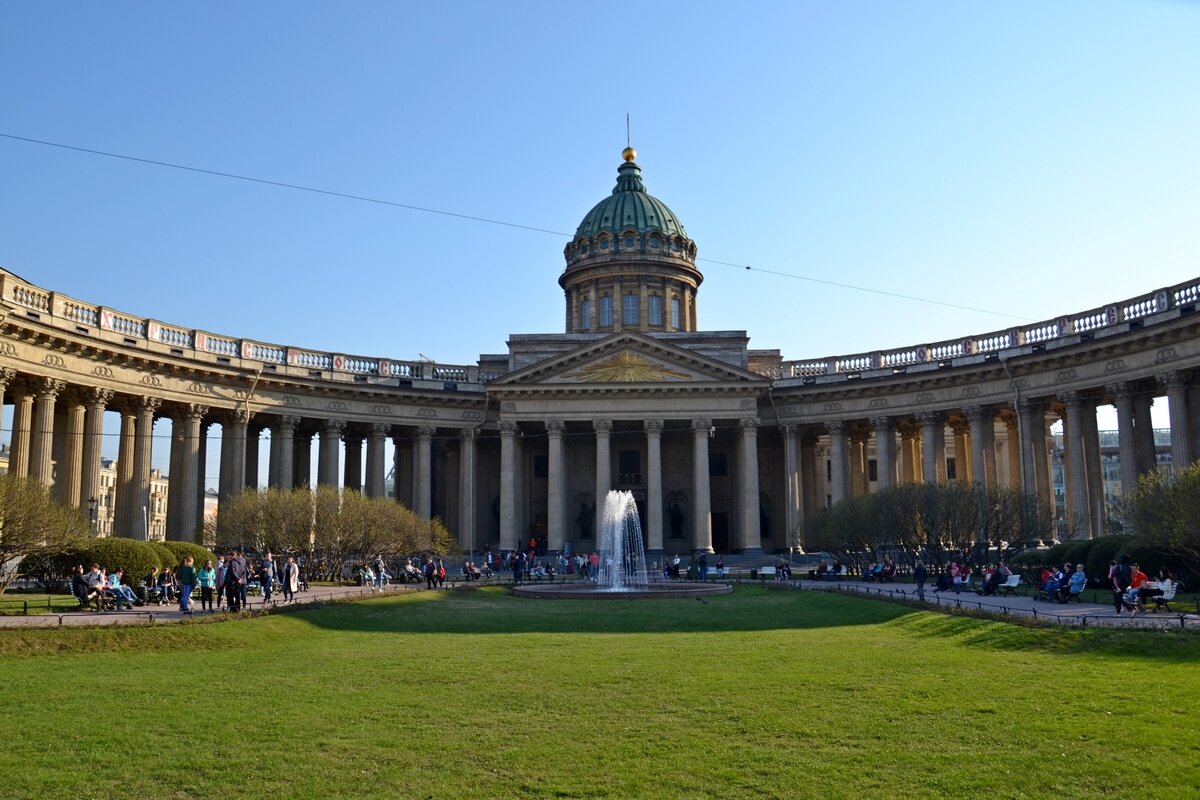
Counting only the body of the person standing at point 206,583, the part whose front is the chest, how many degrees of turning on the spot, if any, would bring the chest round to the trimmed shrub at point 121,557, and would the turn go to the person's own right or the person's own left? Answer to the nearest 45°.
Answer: approximately 135° to the person's own right

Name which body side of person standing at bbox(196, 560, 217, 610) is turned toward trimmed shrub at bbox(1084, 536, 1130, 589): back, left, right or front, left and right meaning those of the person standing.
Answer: left

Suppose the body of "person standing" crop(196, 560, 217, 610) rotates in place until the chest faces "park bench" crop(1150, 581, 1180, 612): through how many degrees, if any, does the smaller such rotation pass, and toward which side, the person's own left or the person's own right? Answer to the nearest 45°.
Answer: approximately 45° to the person's own left

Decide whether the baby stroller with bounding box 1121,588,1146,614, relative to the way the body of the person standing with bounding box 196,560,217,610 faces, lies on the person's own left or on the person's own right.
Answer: on the person's own left

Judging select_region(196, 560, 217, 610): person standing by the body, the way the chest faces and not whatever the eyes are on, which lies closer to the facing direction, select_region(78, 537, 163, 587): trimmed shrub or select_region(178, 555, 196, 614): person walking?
the person walking

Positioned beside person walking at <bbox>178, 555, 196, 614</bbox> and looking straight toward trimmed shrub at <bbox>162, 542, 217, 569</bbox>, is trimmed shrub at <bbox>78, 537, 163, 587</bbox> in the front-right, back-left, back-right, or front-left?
front-left

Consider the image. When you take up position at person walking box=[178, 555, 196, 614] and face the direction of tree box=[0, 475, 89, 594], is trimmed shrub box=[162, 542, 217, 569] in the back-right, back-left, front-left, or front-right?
front-right

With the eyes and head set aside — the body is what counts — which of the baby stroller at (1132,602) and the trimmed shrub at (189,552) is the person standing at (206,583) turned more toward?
the baby stroller

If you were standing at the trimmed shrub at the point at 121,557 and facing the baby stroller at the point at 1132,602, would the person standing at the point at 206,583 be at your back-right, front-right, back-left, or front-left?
front-right

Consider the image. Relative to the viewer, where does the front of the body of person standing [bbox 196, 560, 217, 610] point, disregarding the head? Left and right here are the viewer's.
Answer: facing the viewer

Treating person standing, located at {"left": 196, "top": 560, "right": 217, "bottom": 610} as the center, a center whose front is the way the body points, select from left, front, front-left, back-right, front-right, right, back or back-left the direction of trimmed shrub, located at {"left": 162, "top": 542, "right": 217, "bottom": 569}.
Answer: back

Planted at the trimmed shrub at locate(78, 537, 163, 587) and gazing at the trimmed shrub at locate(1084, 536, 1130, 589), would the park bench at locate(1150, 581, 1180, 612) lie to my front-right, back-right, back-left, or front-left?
front-right

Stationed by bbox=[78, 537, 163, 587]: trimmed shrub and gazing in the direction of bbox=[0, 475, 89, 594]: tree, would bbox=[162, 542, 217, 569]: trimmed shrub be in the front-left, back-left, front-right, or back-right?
back-right

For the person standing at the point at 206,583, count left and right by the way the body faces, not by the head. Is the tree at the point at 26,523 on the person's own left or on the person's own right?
on the person's own right
